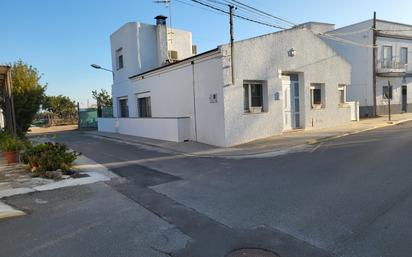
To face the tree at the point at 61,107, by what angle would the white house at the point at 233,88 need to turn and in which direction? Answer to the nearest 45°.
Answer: approximately 180°

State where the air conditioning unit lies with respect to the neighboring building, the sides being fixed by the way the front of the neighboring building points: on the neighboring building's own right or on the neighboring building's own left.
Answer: on the neighboring building's own right

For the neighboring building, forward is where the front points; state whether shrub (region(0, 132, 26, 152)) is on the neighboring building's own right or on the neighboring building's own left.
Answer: on the neighboring building's own right

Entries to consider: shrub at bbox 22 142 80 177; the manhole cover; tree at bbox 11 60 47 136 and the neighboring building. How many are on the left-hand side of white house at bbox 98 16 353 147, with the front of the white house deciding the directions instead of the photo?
1

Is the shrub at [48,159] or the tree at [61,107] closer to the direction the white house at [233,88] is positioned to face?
the shrub

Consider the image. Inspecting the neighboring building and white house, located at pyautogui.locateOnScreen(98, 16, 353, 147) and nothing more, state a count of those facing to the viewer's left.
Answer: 0

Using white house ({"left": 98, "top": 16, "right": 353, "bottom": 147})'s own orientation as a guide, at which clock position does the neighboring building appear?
The neighboring building is roughly at 9 o'clock from the white house.

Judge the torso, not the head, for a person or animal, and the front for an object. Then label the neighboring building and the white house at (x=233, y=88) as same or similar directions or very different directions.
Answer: same or similar directions

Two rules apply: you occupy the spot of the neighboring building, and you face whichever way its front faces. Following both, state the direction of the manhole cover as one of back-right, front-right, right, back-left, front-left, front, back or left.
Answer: front-right

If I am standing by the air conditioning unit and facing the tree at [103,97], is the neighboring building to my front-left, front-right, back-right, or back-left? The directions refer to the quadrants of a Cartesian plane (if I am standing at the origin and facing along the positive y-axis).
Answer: back-right

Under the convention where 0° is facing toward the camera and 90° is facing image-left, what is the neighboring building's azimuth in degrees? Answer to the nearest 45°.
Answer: approximately 315°

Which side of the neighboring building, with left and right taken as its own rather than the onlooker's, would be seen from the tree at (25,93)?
right

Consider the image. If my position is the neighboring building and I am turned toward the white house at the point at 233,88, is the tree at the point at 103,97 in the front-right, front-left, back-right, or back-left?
front-right

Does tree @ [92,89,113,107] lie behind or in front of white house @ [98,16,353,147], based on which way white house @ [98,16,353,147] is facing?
behind

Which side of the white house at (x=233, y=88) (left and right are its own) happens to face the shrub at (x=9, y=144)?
right
